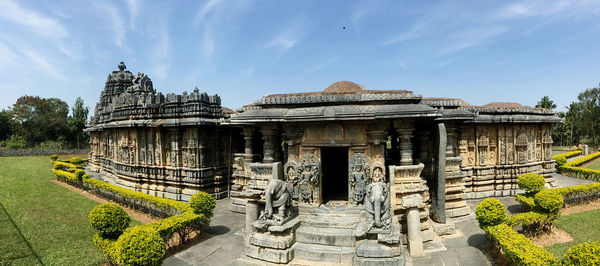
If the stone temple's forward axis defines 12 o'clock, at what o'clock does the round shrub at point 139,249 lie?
The round shrub is roughly at 2 o'clock from the stone temple.

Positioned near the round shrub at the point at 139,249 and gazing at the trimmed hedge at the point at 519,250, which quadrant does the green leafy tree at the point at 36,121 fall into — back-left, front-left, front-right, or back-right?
back-left

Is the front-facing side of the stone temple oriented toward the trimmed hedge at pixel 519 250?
no

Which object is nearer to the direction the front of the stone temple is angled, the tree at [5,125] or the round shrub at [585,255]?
the round shrub

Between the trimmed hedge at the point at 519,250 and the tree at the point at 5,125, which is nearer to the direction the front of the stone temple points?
the trimmed hedge

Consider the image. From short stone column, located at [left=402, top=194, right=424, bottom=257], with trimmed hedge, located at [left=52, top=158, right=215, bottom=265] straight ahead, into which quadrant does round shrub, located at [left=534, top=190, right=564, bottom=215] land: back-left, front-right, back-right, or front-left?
back-right

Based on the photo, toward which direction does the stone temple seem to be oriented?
toward the camera

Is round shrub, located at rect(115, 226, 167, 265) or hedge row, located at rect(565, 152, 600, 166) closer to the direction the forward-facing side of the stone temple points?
the round shrub

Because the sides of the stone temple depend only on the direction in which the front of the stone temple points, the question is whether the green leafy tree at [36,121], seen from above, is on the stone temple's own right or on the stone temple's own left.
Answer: on the stone temple's own right

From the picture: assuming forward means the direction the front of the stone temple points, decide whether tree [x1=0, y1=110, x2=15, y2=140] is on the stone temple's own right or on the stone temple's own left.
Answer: on the stone temple's own right

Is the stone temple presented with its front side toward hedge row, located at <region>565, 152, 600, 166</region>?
no

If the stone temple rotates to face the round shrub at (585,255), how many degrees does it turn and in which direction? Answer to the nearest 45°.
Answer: approximately 45° to its left

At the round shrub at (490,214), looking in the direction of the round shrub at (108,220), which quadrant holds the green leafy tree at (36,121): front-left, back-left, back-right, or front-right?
front-right
